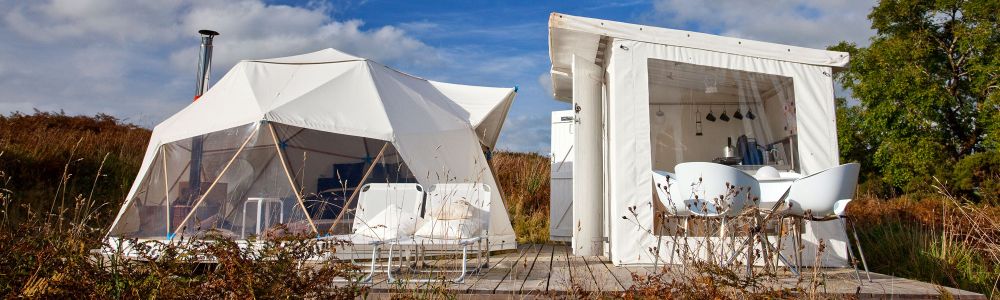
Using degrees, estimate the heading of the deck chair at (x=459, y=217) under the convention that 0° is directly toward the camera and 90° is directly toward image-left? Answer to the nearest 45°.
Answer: approximately 45°

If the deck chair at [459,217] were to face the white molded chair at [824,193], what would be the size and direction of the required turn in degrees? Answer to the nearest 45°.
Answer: approximately 90° to its left

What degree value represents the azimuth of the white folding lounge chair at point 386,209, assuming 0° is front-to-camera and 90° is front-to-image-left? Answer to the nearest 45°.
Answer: approximately 45°

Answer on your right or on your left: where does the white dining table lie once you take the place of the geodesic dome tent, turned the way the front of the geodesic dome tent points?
on your left

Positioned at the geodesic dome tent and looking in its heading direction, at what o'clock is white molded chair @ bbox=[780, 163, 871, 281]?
The white molded chair is roughly at 9 o'clock from the geodesic dome tent.

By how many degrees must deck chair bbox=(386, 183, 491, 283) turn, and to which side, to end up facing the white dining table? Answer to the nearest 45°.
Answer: approximately 90° to its left

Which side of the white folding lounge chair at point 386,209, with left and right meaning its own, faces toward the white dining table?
left

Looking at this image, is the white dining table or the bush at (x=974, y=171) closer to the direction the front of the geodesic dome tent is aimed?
the white dining table

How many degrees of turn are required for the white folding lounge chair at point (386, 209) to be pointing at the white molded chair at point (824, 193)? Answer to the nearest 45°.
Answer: approximately 90° to its left
